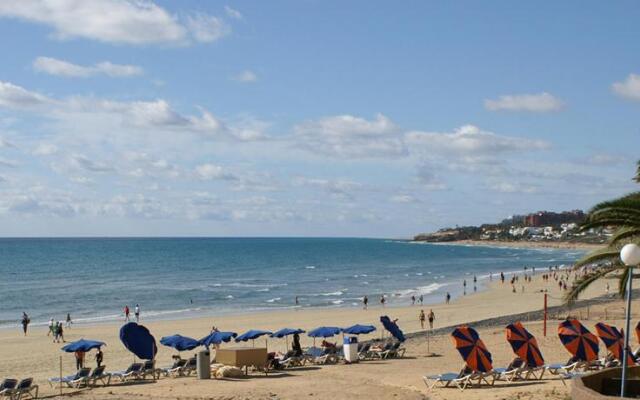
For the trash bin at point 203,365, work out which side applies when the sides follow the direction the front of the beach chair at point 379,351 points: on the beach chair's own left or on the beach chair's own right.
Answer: on the beach chair's own left

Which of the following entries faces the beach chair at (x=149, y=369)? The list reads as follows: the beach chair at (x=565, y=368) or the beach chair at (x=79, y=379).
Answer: the beach chair at (x=565, y=368)

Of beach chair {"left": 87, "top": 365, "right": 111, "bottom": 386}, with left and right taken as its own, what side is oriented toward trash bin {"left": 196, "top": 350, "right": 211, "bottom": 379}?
back

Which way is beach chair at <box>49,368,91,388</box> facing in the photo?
to the viewer's left

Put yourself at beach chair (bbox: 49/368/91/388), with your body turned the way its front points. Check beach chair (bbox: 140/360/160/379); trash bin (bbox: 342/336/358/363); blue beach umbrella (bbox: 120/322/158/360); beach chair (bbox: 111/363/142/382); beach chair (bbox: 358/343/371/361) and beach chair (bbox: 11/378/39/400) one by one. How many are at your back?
5

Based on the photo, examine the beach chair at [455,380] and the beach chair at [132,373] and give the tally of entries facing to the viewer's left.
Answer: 2

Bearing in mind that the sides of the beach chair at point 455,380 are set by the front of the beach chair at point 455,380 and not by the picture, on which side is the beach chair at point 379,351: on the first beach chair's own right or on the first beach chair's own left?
on the first beach chair's own right

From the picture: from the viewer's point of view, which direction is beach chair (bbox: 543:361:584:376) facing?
to the viewer's left
